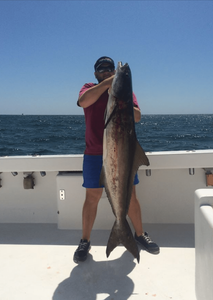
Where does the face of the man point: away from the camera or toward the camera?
toward the camera

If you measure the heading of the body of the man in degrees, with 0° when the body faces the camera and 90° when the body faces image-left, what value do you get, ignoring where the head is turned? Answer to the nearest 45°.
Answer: approximately 0°
